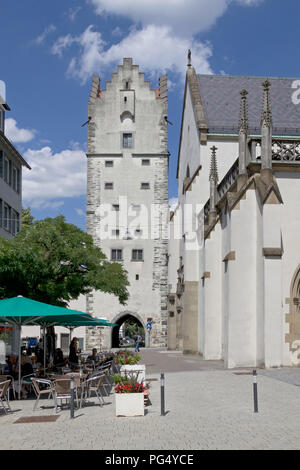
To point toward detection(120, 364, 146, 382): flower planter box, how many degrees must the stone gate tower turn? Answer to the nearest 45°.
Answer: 0° — it already faces it

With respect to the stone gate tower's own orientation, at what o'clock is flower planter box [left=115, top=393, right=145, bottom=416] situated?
The flower planter box is roughly at 12 o'clock from the stone gate tower.

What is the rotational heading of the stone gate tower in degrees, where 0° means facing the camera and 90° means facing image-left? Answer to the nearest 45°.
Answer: approximately 0°

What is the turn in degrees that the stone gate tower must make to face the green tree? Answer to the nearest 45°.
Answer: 0° — it already faces it

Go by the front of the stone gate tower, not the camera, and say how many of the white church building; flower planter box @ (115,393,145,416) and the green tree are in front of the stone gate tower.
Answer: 3

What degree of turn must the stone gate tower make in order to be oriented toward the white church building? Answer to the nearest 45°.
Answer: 0° — it already faces it

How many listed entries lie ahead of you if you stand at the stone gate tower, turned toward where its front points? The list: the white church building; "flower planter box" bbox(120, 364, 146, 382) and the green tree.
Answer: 3

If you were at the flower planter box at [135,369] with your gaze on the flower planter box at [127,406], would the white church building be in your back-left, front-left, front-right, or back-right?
back-left
